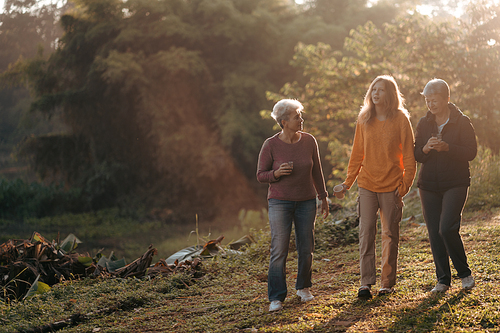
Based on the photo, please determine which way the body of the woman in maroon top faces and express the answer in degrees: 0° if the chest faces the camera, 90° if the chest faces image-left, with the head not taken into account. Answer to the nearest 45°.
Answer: approximately 0°

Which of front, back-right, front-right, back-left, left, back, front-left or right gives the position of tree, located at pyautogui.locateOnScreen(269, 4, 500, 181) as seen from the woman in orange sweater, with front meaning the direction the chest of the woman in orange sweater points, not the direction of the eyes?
back

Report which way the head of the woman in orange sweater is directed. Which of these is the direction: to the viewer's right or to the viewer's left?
to the viewer's left

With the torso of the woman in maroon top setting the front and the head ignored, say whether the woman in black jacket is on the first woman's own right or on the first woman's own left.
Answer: on the first woman's own left

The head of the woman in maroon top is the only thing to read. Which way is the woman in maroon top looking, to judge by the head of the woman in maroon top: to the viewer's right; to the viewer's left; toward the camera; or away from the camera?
to the viewer's right

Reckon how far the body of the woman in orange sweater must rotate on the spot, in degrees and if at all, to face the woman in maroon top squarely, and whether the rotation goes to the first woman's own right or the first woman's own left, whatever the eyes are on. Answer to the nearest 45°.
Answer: approximately 90° to the first woman's own right

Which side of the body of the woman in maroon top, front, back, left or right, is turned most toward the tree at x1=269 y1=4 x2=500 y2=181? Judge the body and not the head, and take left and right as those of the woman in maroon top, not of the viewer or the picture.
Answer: back

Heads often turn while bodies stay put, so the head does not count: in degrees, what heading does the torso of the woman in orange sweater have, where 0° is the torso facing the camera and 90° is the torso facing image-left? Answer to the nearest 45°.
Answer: approximately 0°

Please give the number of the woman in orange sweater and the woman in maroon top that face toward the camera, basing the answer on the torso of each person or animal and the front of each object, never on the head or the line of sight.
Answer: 2
